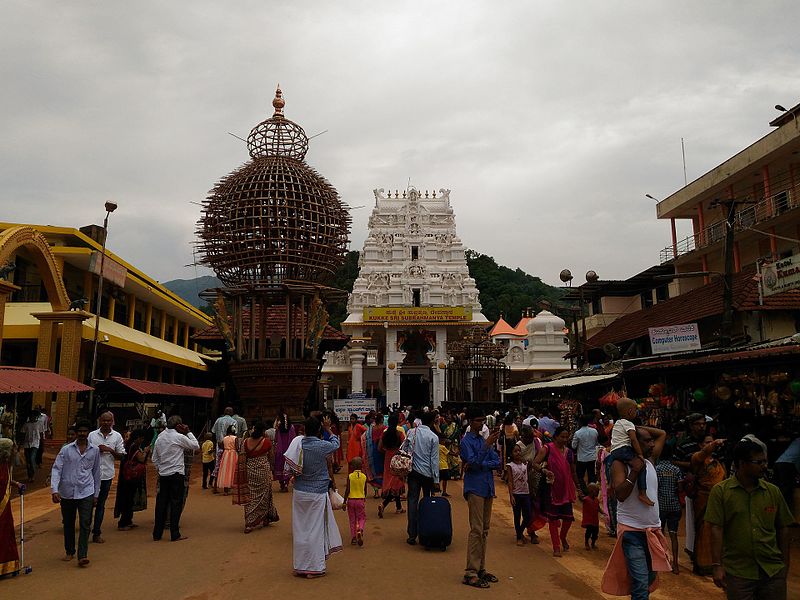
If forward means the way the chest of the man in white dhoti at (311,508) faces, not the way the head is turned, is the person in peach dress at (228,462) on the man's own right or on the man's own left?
on the man's own left

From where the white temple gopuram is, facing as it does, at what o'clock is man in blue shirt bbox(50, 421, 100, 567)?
The man in blue shirt is roughly at 12 o'clock from the white temple gopuram.

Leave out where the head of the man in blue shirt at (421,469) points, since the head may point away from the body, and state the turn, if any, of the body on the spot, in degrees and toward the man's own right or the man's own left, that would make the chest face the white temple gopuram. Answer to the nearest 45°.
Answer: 0° — they already face it

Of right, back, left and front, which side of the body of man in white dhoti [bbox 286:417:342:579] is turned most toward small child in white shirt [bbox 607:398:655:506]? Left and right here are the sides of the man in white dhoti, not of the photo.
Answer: right

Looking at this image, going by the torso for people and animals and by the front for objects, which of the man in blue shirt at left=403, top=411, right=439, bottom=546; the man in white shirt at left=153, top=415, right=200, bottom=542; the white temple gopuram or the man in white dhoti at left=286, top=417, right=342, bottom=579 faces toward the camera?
the white temple gopuram

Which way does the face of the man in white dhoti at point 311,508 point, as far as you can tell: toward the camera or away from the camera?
away from the camera

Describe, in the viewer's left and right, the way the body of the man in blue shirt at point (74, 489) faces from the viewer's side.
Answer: facing the viewer

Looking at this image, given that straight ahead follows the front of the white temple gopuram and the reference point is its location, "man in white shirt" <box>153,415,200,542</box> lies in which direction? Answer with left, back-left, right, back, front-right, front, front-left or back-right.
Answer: front

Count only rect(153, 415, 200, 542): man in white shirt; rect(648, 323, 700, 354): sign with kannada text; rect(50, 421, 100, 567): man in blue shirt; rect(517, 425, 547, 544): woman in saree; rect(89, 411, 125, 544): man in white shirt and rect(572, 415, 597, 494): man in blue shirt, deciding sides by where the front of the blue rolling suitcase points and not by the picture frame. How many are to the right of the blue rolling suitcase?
3

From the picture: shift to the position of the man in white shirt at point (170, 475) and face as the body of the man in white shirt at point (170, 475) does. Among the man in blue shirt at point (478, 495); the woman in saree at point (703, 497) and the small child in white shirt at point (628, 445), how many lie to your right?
3

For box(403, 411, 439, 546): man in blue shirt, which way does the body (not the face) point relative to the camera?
away from the camera

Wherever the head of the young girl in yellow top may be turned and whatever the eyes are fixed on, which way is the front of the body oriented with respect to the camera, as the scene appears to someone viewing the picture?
away from the camera

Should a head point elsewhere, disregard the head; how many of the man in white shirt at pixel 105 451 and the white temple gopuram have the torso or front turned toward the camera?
2

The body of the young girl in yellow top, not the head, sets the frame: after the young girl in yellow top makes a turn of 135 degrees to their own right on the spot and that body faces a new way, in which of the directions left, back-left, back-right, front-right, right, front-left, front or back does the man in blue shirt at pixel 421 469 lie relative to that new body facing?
front-left

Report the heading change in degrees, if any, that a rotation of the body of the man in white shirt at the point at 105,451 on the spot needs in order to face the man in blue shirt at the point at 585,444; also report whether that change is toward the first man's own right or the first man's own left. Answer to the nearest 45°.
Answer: approximately 90° to the first man's own left

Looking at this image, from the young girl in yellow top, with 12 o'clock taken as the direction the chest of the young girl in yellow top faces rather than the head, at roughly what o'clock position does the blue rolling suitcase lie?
The blue rolling suitcase is roughly at 4 o'clock from the young girl in yellow top.
